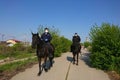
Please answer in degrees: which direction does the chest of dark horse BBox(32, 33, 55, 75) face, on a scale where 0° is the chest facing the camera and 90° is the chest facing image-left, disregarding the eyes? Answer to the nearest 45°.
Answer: approximately 45°
